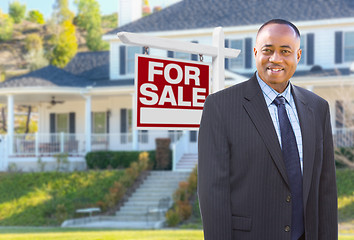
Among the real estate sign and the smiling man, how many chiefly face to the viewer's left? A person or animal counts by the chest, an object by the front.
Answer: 0

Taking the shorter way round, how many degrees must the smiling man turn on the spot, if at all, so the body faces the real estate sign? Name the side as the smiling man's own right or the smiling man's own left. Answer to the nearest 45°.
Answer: approximately 180°

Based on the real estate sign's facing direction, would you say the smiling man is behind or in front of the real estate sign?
in front

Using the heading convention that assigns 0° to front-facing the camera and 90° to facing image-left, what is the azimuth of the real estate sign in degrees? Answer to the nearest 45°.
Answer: approximately 315°

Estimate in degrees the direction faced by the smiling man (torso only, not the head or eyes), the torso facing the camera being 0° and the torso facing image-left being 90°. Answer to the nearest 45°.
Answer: approximately 315°

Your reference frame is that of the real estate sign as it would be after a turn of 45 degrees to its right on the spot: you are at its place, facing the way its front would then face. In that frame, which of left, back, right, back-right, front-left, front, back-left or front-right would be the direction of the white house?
back

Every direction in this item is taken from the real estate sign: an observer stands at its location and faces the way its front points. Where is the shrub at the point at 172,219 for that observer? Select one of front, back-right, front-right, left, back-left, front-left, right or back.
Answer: back-left

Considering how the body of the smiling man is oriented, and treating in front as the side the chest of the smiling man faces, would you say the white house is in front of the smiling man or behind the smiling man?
behind
